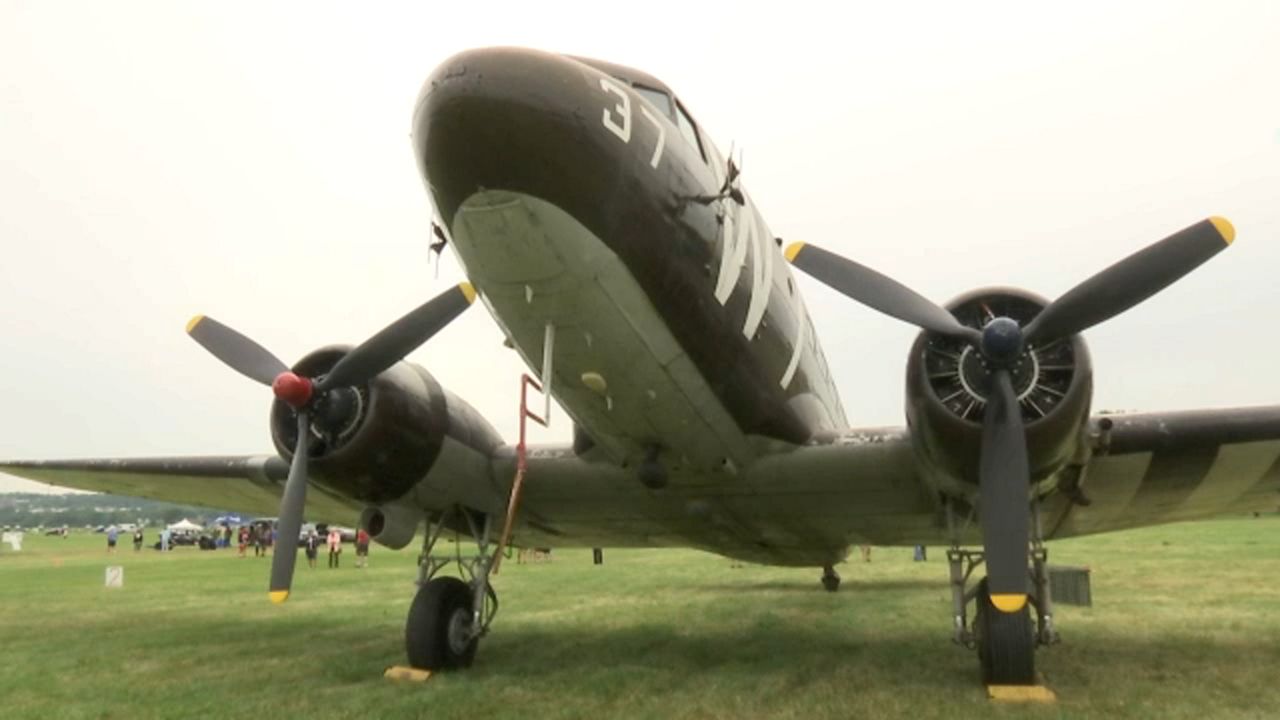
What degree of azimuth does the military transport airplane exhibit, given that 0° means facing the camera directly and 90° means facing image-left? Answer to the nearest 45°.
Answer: approximately 45°
